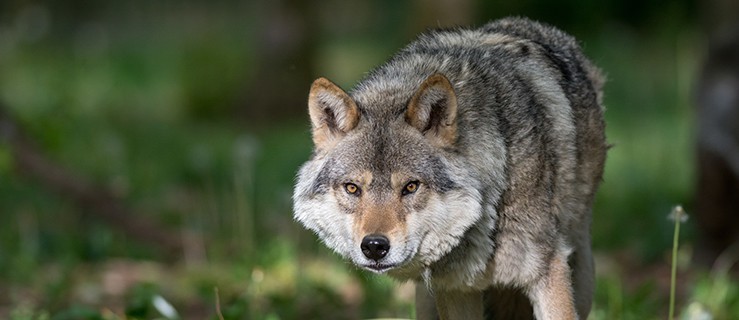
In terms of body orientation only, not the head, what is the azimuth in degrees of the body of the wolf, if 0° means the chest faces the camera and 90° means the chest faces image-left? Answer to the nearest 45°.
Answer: approximately 45°
